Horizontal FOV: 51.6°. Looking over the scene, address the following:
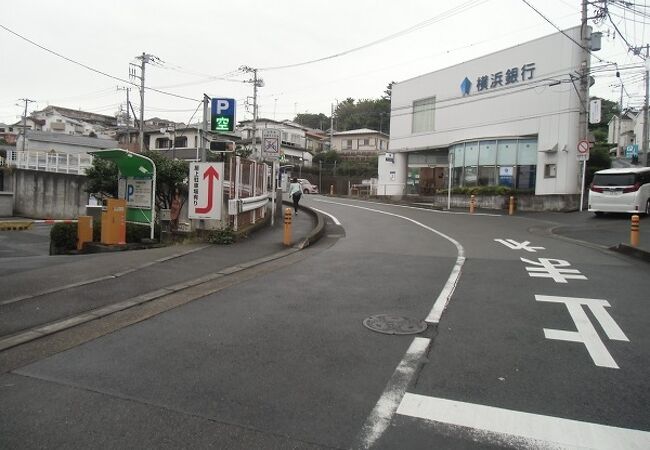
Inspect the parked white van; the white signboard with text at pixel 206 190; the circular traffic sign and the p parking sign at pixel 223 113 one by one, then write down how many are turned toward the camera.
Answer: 3

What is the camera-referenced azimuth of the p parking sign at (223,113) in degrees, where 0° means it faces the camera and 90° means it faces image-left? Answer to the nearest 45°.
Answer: approximately 0°

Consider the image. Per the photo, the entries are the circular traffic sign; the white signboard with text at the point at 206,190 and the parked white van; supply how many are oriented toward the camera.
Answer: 2
